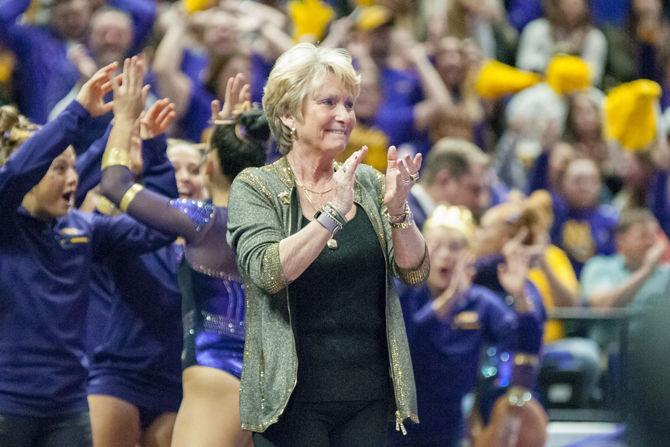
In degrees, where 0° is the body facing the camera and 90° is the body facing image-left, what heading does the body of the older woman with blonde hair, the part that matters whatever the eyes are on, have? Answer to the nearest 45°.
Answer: approximately 315°

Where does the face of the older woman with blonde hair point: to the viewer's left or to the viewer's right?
to the viewer's right

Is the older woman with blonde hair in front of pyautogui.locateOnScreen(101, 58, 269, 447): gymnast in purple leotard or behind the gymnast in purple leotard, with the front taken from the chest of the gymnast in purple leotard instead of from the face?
behind

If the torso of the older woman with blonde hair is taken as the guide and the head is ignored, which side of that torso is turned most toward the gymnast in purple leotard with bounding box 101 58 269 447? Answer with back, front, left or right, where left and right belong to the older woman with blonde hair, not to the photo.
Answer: back

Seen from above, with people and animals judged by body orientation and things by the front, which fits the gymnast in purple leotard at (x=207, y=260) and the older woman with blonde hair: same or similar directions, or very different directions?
very different directions

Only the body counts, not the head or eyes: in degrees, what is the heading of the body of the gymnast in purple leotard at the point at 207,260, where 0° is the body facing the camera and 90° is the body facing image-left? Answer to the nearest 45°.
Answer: approximately 135°
